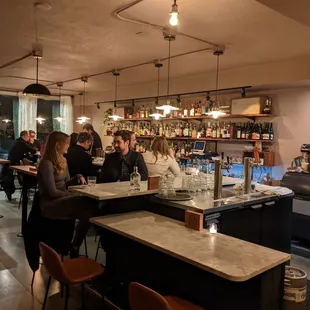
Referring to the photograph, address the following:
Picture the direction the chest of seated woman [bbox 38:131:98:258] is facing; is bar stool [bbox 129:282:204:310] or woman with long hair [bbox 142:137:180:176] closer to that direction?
the woman with long hair

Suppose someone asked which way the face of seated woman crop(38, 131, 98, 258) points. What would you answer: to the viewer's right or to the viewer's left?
to the viewer's right

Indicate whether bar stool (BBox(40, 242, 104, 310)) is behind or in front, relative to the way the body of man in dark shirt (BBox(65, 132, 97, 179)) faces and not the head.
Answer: behind

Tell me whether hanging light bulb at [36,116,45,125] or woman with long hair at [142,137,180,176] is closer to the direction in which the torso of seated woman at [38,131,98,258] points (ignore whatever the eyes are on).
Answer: the woman with long hair

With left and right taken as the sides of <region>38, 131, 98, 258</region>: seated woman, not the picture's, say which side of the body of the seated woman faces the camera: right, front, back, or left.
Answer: right

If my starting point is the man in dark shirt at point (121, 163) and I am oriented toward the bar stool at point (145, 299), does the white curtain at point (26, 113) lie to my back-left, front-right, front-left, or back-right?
back-right

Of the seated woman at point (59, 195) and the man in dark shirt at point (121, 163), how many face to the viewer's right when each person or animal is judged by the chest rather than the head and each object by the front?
1

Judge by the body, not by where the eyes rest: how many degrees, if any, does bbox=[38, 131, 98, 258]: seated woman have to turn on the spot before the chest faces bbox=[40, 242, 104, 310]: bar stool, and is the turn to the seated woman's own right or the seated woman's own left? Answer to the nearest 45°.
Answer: approximately 90° to the seated woman's own right

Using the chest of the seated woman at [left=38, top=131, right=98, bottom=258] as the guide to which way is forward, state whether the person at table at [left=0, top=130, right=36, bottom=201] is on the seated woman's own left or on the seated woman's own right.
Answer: on the seated woman's own left

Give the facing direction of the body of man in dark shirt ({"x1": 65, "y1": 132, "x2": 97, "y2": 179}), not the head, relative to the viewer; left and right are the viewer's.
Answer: facing away from the viewer and to the right of the viewer
